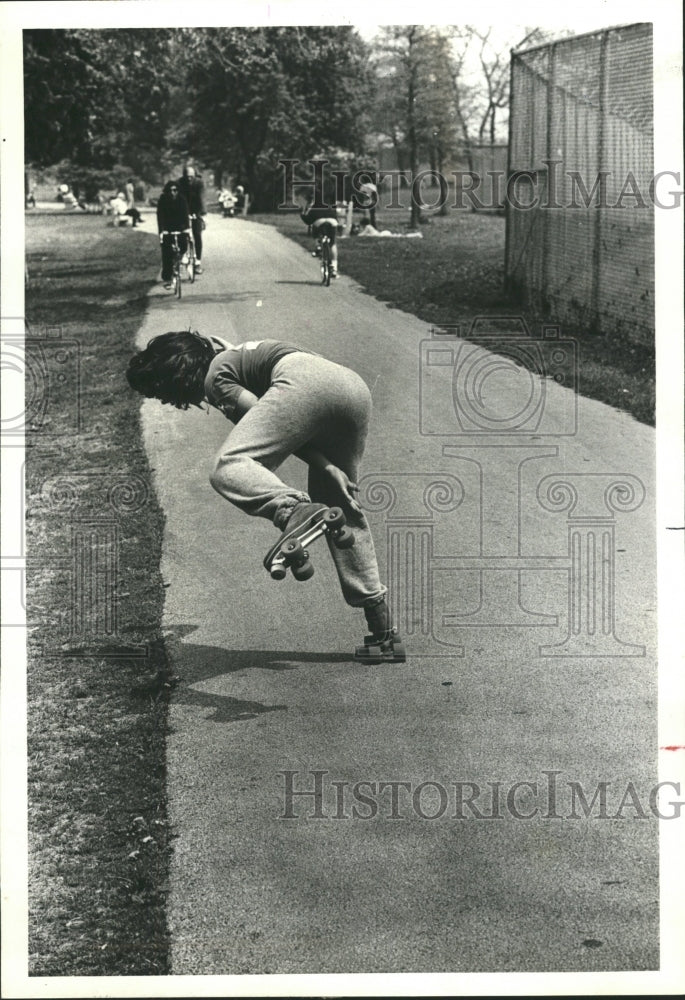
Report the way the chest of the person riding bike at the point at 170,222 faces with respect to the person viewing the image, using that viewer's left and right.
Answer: facing the viewer

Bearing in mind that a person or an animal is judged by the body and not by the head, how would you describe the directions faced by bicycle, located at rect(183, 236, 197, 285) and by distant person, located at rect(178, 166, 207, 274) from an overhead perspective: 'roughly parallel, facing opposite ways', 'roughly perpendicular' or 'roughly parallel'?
roughly parallel

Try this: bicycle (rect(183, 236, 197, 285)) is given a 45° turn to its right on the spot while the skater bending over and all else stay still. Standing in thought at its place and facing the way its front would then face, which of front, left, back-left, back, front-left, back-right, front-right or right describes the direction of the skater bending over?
front-left

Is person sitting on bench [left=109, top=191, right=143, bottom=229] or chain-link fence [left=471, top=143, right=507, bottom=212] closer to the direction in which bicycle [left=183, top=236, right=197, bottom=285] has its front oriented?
the chain-link fence

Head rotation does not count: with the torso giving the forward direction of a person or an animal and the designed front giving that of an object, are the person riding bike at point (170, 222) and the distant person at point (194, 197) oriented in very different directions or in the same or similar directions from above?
same or similar directions

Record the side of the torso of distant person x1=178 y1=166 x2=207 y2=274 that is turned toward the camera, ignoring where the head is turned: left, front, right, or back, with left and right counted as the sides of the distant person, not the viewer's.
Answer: front

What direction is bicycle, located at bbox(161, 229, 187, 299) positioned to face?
toward the camera

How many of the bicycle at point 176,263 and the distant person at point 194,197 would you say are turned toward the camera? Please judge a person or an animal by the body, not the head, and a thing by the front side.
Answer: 2
